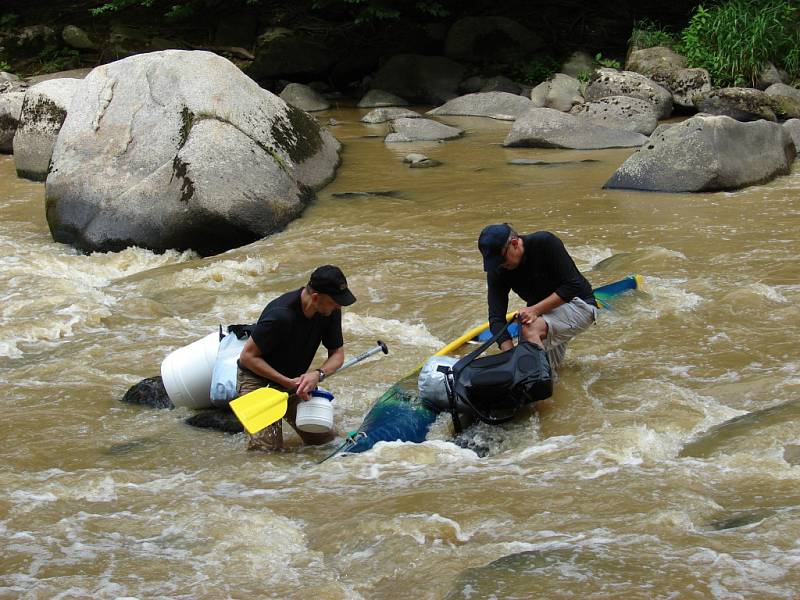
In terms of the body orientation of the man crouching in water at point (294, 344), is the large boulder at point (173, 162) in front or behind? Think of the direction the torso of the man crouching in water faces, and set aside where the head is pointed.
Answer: behind

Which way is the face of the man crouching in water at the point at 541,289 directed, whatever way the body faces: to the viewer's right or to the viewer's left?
to the viewer's left

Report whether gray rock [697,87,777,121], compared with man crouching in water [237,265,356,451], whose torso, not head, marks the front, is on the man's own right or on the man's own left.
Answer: on the man's own left

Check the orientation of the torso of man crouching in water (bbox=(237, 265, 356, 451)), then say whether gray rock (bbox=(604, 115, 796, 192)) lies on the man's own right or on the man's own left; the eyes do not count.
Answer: on the man's own left

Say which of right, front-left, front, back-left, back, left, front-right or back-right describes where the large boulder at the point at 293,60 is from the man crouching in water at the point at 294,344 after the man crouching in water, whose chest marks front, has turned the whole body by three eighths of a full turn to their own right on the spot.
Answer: right

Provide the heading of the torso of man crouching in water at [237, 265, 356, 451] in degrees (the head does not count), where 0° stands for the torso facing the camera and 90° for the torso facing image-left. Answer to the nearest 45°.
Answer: approximately 315°

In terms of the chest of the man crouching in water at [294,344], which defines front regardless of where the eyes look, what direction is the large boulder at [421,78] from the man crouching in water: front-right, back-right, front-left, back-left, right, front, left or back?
back-left

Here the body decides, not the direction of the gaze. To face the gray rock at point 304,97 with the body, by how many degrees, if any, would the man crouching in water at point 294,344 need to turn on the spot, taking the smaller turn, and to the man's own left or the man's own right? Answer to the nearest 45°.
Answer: approximately 135° to the man's own left

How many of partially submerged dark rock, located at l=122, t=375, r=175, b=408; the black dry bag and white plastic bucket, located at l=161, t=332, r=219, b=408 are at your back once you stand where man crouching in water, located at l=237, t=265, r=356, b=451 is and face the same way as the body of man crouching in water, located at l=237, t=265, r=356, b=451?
2

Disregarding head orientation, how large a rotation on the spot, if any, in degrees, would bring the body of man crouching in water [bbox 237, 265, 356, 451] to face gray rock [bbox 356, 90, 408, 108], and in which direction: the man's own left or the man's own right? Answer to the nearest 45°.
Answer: approximately 135° to the man's own left

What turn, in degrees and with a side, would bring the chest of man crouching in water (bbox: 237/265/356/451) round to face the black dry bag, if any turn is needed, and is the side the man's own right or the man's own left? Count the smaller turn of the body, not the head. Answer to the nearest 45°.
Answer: approximately 45° to the man's own left
